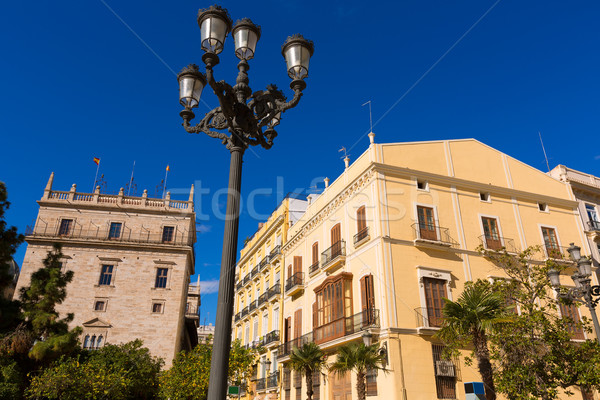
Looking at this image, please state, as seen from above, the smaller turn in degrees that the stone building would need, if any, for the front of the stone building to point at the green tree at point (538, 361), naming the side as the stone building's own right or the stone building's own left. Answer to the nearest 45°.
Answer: approximately 45° to the stone building's own left

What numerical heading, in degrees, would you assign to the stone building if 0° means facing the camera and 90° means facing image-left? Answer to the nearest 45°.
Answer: approximately 0°

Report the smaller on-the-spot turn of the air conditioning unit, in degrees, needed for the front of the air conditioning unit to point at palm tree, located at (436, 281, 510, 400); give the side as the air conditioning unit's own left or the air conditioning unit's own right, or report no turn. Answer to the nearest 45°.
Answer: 0° — it already faces it

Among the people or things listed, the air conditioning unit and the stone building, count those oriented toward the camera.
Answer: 2

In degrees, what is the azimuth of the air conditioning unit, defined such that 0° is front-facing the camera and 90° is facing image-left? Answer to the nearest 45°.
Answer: approximately 0°
